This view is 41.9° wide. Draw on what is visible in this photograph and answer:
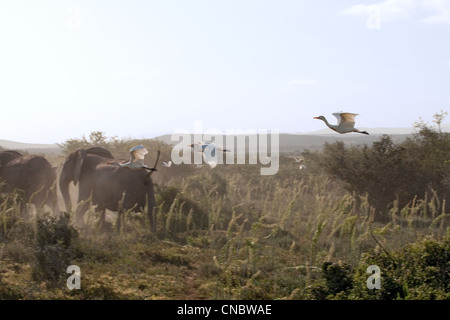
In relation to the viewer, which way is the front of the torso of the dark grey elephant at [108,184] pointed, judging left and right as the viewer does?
facing to the left of the viewer

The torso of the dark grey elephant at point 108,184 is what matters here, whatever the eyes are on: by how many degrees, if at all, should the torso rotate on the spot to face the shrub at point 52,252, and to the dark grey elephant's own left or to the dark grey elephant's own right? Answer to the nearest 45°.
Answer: approximately 90° to the dark grey elephant's own left

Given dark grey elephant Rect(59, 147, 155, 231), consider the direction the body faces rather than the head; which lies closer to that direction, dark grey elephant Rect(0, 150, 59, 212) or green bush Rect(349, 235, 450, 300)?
the dark grey elephant

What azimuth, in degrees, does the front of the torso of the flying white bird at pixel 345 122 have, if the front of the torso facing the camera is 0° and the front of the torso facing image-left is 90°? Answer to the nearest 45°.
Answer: approximately 90°

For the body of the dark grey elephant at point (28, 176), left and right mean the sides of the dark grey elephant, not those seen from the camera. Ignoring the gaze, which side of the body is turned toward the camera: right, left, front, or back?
left

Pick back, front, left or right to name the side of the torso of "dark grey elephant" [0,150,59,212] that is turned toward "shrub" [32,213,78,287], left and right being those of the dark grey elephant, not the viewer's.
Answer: left

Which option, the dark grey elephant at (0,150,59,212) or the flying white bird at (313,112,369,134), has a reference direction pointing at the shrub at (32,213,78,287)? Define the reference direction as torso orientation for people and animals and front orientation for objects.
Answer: the flying white bird
